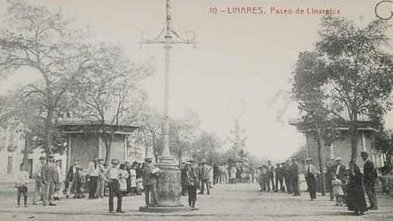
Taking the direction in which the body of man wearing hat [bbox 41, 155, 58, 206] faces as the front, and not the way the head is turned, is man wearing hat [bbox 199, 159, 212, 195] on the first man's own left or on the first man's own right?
on the first man's own left

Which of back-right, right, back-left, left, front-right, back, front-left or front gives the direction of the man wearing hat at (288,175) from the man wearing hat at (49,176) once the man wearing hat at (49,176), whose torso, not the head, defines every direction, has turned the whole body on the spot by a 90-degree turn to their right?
back
